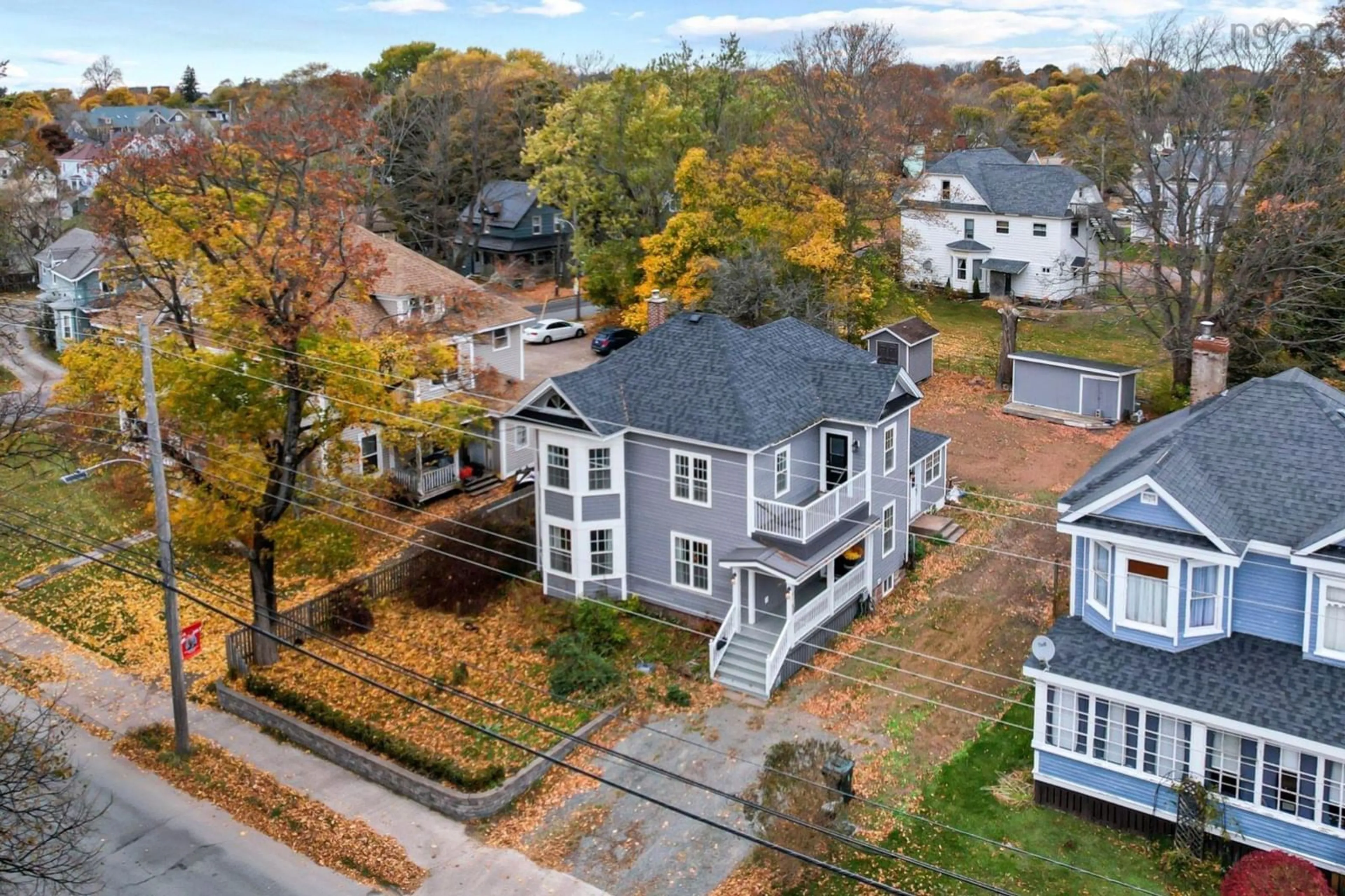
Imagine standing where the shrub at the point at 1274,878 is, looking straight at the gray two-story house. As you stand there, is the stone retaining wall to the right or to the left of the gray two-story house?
left

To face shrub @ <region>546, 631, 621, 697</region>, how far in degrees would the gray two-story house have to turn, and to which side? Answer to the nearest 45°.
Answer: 0° — it already faces it

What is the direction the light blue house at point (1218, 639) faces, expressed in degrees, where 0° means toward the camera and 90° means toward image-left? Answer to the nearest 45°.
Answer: approximately 45°

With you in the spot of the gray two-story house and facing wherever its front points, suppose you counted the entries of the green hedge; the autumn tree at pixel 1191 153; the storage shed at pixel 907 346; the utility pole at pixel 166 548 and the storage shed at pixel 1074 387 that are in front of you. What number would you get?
2

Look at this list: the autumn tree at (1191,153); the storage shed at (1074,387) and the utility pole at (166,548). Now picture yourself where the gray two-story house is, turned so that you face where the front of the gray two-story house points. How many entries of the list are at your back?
2

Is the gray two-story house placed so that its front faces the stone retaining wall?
yes

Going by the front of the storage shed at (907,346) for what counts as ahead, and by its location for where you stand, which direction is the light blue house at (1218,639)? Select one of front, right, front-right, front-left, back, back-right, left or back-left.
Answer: front-left

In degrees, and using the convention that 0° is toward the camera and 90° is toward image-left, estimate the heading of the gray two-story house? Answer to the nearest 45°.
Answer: approximately 45°

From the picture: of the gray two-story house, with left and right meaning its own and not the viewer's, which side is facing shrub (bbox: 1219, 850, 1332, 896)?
left
